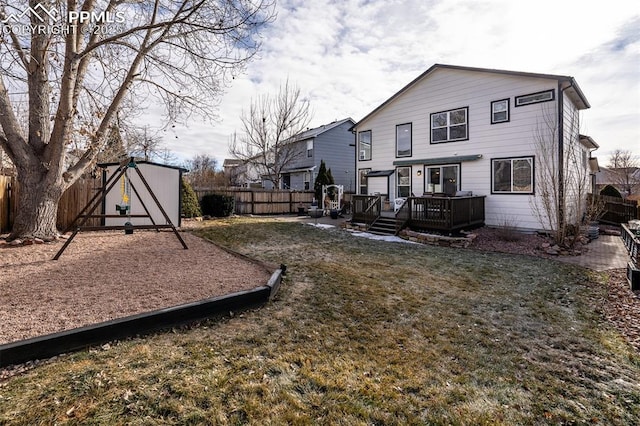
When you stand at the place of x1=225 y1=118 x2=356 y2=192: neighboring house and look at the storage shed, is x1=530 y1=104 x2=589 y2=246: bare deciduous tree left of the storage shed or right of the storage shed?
left

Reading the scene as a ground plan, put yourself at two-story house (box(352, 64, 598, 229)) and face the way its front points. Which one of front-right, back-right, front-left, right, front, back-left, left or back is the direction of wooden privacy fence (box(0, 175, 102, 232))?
back

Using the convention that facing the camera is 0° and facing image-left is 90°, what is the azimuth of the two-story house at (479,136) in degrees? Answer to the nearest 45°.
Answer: approximately 225°

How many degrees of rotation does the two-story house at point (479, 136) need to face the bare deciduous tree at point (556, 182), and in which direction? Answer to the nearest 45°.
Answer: approximately 90° to its right

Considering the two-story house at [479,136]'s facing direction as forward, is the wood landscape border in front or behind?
behind

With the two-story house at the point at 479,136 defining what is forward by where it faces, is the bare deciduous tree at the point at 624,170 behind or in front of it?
in front

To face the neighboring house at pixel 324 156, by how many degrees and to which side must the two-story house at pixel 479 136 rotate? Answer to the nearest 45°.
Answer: approximately 90° to its left

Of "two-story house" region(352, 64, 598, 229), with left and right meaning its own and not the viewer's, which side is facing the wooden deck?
back

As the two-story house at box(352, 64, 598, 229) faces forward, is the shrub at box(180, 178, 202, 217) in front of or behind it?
behind

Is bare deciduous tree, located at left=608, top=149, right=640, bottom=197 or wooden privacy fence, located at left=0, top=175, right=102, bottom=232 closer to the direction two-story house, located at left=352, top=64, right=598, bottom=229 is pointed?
the bare deciduous tree

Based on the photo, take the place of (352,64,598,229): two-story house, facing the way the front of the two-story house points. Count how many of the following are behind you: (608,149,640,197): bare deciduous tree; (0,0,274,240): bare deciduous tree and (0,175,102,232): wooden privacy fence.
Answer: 2
